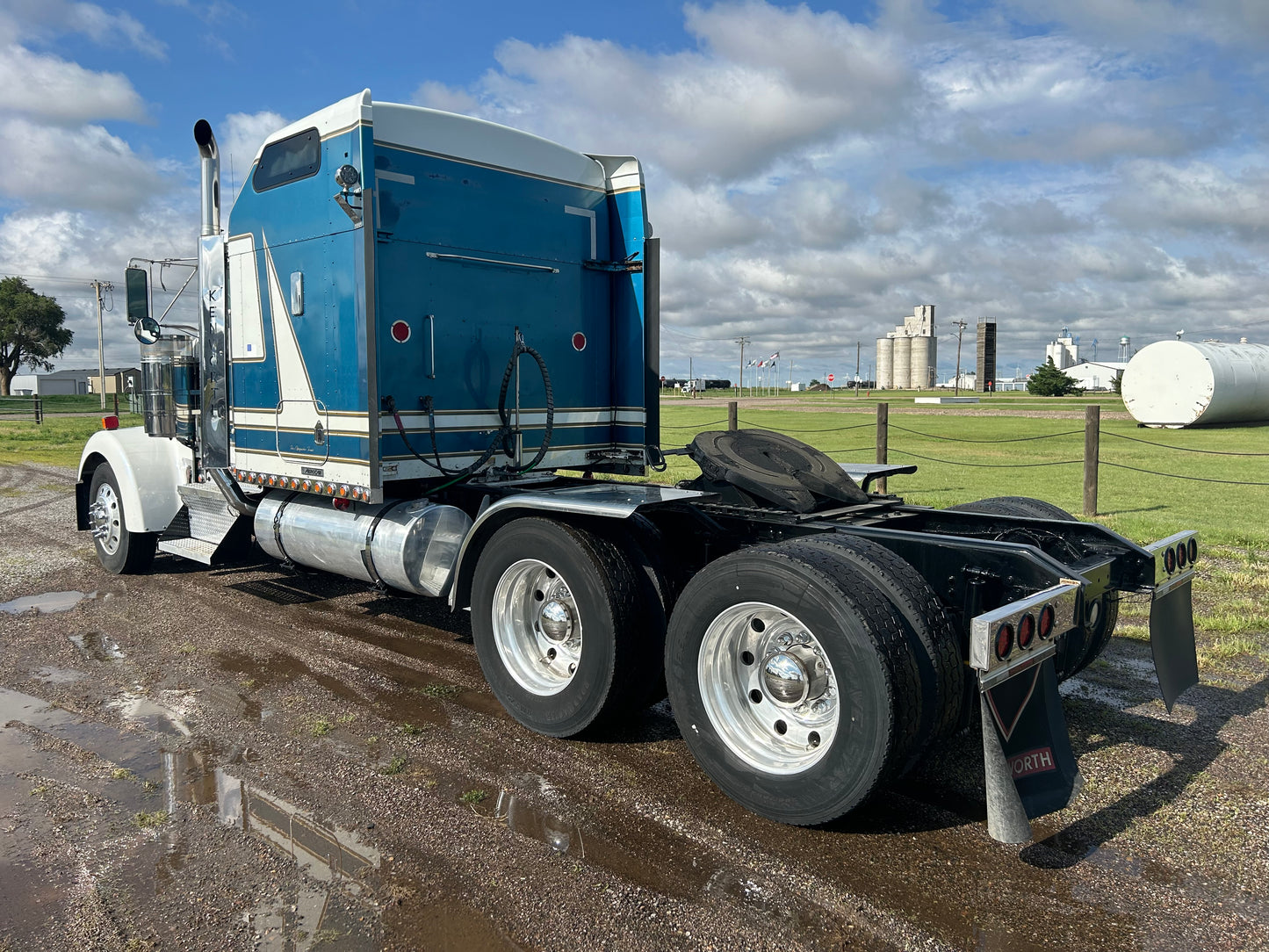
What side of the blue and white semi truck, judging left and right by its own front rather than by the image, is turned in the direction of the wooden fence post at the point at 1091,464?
right

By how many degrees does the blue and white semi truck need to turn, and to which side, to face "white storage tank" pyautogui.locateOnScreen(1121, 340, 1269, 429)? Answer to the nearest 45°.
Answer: approximately 90° to its right

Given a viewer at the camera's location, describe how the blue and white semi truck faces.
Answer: facing away from the viewer and to the left of the viewer
